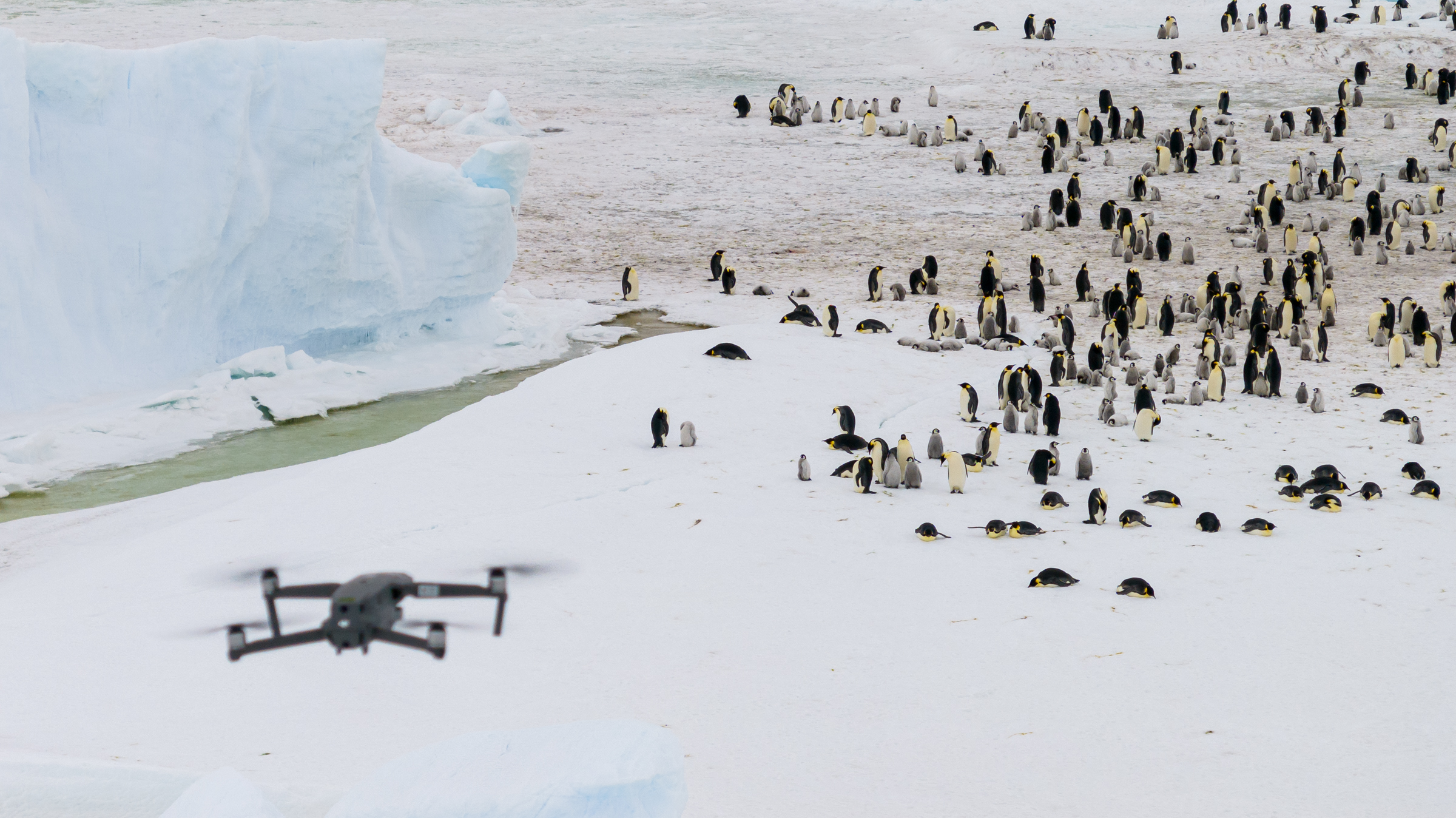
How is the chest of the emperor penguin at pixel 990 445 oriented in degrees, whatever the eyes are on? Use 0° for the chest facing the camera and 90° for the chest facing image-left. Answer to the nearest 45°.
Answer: approximately 315°

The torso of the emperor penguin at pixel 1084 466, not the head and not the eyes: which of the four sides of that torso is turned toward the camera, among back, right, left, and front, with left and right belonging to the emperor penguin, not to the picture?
front

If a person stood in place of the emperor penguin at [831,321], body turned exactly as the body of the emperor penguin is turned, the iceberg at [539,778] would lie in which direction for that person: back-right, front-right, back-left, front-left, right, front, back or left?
left

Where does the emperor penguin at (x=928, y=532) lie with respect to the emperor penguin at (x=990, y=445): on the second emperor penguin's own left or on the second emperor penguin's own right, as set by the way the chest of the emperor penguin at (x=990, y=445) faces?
on the second emperor penguin's own right

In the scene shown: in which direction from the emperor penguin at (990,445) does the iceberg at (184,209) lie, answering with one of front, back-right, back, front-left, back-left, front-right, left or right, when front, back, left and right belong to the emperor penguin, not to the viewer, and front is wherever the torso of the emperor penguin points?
back-right

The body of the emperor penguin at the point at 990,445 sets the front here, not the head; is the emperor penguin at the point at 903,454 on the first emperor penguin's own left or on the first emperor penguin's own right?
on the first emperor penguin's own right

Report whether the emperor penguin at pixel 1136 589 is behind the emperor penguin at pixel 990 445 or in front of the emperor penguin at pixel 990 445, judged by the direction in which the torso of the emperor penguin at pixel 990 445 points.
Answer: in front
